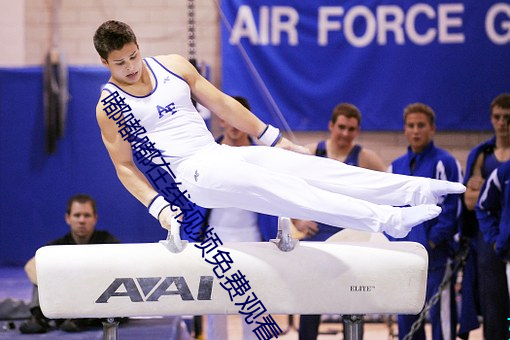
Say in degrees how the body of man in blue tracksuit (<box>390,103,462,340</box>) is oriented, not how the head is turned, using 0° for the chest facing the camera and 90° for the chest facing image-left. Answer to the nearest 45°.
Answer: approximately 45°

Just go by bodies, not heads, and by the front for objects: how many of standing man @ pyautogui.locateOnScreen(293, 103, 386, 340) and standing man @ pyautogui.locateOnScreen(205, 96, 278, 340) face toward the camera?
2

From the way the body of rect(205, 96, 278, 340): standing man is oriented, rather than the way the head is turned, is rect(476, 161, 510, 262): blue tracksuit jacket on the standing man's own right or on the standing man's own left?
on the standing man's own left

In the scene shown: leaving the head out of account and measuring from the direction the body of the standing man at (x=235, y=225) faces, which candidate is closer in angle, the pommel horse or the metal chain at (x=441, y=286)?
the pommel horse

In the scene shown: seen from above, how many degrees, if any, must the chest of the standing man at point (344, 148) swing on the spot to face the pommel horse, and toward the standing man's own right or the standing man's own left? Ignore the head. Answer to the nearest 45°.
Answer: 0° — they already face it

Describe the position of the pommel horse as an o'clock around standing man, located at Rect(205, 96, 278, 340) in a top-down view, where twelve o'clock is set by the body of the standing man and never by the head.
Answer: The pommel horse is roughly at 12 o'clock from the standing man.

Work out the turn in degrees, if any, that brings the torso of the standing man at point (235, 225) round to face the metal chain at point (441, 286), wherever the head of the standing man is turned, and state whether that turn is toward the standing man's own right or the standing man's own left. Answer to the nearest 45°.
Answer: approximately 90° to the standing man's own left

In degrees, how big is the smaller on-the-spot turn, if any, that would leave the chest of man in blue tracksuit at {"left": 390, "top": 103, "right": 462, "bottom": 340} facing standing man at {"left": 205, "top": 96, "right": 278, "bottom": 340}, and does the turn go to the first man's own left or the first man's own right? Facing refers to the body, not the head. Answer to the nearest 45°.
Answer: approximately 45° to the first man's own right
